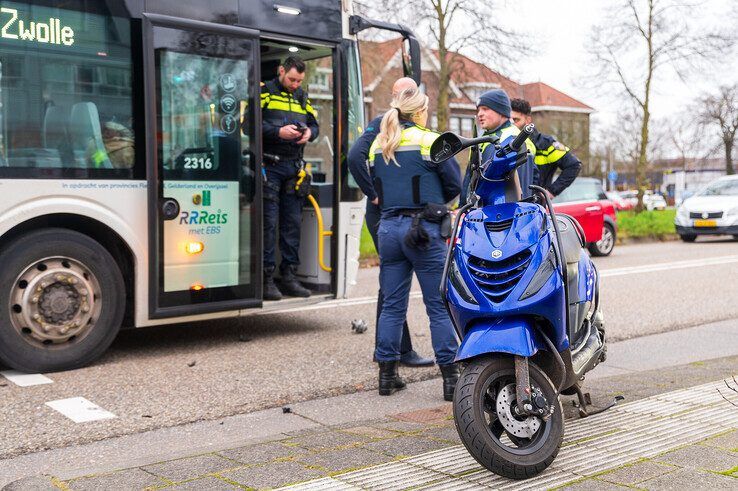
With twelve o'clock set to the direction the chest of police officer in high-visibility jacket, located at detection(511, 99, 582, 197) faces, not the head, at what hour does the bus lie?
The bus is roughly at 1 o'clock from the police officer in high-visibility jacket.

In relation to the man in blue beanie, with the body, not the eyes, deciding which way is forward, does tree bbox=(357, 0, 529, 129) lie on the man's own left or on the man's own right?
on the man's own right

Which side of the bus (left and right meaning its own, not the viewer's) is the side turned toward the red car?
front

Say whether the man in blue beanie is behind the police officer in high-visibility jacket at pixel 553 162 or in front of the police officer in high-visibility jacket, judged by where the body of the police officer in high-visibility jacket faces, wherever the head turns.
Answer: in front

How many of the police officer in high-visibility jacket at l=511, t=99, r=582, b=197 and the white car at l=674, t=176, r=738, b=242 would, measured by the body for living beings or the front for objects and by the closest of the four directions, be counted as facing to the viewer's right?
0

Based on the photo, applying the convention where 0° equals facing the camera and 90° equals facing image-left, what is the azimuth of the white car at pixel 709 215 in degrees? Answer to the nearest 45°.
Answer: approximately 45°

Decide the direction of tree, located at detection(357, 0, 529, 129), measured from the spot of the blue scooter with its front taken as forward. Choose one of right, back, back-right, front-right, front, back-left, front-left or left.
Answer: back-right

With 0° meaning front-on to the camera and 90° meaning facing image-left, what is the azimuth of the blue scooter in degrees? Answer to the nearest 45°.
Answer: approximately 45°

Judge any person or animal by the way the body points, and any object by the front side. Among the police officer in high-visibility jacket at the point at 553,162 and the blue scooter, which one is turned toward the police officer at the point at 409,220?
the police officer in high-visibility jacket

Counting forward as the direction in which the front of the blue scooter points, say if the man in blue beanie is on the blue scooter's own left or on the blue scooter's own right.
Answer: on the blue scooter's own right

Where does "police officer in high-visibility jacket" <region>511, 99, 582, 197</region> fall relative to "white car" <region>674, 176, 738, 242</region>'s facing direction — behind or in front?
in front

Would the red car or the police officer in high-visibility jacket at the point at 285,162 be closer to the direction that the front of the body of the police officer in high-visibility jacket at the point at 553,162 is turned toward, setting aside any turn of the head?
the police officer in high-visibility jacket
